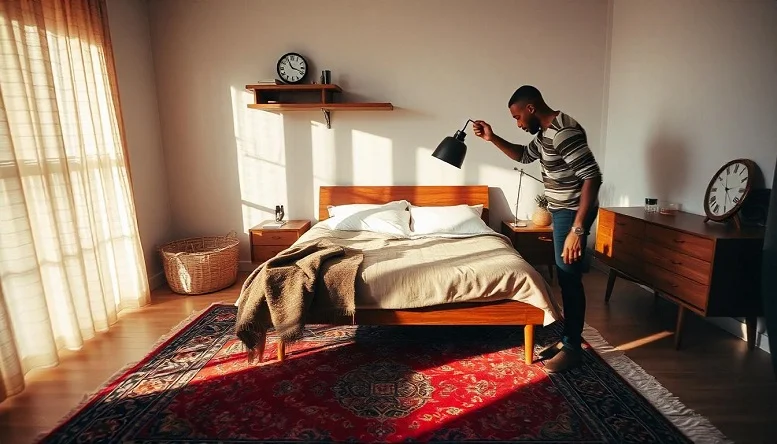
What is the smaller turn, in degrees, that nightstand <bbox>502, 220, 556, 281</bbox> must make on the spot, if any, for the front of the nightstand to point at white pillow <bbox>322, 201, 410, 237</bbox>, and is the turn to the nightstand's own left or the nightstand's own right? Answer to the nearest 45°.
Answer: approximately 90° to the nightstand's own right

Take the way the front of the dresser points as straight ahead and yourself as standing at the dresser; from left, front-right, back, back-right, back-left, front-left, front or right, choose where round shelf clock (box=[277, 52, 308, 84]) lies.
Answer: front-right

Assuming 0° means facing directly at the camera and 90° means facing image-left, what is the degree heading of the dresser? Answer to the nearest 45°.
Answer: approximately 45°

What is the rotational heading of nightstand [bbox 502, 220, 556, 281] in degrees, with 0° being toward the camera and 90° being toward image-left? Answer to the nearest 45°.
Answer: approximately 0°

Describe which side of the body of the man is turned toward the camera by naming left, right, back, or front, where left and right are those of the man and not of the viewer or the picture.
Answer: left

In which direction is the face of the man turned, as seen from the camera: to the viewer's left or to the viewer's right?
to the viewer's left

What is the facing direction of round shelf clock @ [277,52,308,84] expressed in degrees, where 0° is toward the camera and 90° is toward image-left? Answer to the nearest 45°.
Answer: approximately 0°

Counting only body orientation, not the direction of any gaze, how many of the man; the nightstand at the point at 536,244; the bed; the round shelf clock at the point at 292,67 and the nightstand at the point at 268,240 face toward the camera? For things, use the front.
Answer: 4

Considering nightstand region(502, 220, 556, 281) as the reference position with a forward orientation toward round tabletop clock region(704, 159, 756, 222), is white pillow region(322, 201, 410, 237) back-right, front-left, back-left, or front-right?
back-right

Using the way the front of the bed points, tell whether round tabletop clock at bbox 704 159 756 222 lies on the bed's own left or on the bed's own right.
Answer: on the bed's own left
